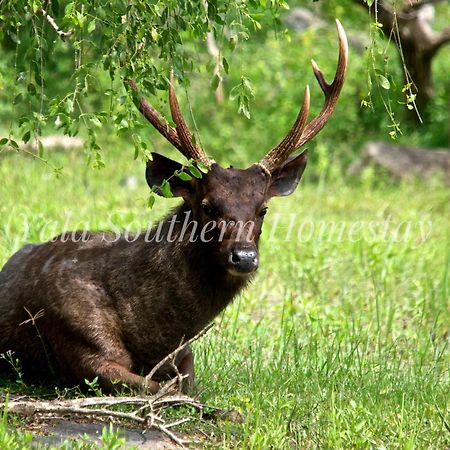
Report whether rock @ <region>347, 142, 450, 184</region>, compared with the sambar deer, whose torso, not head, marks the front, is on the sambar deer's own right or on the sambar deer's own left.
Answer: on the sambar deer's own left

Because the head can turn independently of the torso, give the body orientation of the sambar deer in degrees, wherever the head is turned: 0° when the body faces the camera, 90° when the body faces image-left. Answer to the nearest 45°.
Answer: approximately 315°

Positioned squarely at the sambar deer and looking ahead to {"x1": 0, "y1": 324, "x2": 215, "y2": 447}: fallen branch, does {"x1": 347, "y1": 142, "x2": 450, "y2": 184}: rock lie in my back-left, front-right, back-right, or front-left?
back-left
